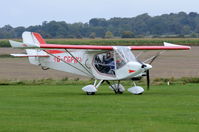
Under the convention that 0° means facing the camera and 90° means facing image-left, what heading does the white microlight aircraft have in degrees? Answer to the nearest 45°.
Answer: approximately 315°
